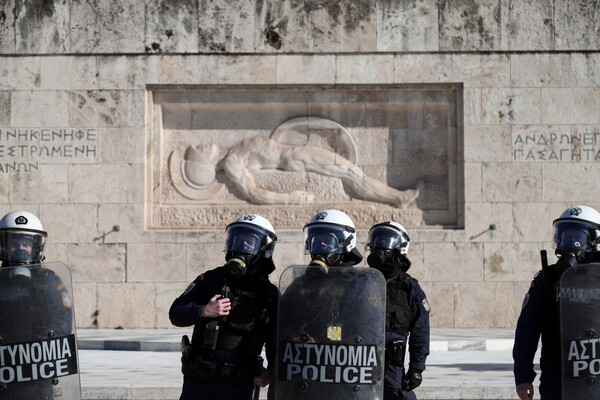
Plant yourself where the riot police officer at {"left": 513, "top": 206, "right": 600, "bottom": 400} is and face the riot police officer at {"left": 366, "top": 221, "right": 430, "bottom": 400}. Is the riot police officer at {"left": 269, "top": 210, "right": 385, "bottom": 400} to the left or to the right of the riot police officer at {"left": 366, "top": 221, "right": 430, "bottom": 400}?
left

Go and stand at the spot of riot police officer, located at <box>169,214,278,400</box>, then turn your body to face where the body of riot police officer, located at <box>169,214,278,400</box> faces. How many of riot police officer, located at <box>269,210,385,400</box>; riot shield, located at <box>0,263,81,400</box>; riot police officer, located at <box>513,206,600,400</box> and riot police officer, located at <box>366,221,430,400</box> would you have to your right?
1

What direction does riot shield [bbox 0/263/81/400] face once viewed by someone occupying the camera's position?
facing the viewer

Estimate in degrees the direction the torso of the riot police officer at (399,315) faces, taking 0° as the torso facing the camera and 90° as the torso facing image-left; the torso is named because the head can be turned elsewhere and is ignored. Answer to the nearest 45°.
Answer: approximately 45°

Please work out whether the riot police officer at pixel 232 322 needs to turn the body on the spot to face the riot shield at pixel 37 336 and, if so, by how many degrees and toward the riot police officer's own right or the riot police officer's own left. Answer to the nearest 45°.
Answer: approximately 90° to the riot police officer's own right

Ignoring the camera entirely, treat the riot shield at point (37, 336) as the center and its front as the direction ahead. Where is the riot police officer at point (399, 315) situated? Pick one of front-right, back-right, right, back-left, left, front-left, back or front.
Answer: left

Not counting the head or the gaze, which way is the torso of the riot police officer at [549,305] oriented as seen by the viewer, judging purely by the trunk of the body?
toward the camera

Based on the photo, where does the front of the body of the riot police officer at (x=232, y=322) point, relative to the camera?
toward the camera

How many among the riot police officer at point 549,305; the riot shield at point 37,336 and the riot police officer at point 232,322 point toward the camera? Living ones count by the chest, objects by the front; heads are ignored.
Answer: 3
